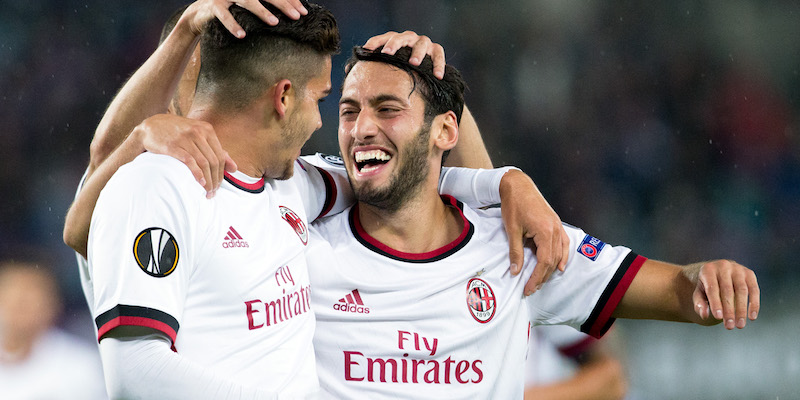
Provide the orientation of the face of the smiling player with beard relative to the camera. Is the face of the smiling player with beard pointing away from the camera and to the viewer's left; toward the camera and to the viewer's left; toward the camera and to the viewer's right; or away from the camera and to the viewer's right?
toward the camera and to the viewer's left

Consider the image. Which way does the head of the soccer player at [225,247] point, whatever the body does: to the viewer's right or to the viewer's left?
to the viewer's right

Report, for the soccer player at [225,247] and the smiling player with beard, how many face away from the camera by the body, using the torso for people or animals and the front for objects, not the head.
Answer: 0

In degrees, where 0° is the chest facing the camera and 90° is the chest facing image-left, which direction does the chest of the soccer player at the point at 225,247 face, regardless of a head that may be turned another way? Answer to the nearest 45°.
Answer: approximately 315°

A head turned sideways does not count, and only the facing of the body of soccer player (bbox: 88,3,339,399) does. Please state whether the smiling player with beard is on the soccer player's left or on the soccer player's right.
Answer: on the soccer player's left

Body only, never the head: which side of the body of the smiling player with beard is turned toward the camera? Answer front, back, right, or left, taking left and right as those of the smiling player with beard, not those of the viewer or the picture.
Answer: front

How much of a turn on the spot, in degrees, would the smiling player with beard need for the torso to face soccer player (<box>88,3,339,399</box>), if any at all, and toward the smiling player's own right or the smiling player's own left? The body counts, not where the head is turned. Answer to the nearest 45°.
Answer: approximately 45° to the smiling player's own right

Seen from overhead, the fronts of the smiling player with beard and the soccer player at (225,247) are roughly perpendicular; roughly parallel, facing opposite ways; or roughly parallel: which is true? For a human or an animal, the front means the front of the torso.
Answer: roughly perpendicular
